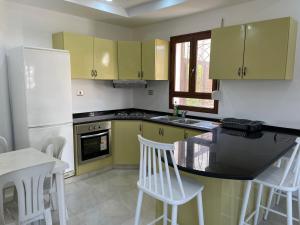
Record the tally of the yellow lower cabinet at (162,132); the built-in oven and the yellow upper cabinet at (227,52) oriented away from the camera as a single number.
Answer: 0

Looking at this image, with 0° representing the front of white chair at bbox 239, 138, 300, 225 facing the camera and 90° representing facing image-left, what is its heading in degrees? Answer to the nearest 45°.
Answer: approximately 135°

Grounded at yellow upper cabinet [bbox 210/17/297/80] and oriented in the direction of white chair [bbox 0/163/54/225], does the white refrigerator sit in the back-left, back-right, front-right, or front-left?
front-right

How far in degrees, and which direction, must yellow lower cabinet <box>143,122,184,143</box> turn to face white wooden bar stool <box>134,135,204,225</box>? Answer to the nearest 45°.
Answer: approximately 45° to its left

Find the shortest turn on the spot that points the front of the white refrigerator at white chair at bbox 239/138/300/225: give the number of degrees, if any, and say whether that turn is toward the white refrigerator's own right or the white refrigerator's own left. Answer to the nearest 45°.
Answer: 0° — it already faces it

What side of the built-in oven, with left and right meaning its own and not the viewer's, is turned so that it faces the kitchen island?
front

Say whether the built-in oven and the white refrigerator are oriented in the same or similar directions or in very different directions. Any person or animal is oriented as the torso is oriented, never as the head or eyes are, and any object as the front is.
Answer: same or similar directions

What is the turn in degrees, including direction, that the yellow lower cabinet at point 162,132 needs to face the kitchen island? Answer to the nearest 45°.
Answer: approximately 45° to its left

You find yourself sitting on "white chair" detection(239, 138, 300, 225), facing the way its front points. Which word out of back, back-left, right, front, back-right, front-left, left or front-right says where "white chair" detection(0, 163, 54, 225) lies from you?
left

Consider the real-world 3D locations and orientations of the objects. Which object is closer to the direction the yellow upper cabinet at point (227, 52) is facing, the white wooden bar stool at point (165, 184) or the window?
the white wooden bar stool

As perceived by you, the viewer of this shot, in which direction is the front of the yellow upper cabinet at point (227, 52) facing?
facing the viewer and to the left of the viewer

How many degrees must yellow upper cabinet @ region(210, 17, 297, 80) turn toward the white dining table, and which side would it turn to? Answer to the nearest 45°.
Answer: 0° — it already faces it

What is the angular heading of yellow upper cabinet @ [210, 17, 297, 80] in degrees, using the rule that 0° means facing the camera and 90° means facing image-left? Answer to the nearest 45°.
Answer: approximately 45°

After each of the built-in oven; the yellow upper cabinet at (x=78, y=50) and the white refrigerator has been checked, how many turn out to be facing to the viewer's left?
0
